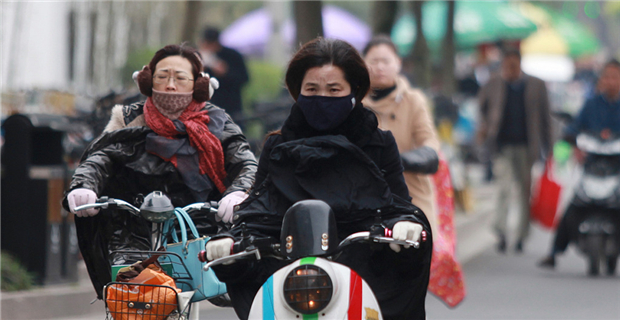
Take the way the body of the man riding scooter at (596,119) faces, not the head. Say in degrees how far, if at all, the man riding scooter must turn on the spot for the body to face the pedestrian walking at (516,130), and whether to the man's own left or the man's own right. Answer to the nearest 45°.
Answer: approximately 135° to the man's own right

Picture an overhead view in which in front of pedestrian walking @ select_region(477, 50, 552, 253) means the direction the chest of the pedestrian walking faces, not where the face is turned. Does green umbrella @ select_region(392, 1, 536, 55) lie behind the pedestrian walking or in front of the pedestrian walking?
behind

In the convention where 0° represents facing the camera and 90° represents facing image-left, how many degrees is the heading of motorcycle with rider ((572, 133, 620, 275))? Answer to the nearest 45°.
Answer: approximately 0°

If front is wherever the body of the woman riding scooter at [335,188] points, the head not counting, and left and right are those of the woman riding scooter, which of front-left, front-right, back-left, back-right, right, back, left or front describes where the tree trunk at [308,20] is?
back

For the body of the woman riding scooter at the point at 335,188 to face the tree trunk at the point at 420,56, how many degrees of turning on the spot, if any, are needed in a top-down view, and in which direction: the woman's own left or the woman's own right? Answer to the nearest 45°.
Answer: approximately 180°

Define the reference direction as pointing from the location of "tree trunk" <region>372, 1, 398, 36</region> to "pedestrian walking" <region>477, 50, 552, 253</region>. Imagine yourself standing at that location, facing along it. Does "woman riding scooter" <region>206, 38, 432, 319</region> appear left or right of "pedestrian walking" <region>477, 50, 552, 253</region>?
right

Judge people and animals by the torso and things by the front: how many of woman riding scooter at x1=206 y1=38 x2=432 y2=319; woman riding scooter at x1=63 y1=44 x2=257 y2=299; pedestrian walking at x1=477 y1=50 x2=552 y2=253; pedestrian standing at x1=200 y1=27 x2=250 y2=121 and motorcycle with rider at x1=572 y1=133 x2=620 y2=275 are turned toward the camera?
4

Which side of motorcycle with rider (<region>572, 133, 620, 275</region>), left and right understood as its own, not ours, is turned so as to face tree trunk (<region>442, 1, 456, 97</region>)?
back

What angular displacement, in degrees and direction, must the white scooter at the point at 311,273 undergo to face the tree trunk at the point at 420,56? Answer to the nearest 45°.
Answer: approximately 180°

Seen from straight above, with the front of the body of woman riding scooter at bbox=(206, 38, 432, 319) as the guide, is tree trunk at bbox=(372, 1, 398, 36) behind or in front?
behind

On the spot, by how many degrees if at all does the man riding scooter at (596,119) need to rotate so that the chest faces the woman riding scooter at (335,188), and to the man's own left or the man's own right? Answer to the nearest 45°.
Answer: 0° — they already face them
